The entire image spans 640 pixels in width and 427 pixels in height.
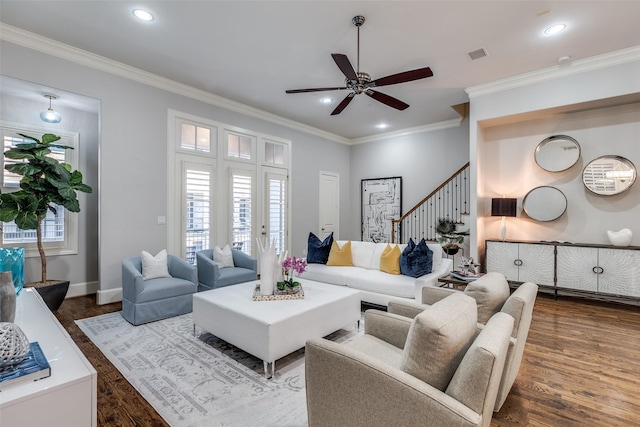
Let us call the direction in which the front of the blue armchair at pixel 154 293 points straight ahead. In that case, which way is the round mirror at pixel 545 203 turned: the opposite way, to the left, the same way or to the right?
to the right

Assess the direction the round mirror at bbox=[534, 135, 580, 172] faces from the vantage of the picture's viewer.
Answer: facing the viewer

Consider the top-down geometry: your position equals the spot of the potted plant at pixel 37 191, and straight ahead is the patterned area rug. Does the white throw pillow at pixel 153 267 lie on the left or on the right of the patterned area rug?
left

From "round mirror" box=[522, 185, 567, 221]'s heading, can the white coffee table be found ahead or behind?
ahead

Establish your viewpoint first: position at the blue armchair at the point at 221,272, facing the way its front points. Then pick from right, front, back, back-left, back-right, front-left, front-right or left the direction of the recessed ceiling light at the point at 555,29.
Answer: front

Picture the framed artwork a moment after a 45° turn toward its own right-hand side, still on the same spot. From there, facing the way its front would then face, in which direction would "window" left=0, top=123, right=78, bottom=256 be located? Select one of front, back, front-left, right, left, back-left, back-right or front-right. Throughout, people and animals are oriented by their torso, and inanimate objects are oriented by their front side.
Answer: front-left

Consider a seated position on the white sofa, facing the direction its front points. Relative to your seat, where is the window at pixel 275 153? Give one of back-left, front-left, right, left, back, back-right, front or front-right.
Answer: right

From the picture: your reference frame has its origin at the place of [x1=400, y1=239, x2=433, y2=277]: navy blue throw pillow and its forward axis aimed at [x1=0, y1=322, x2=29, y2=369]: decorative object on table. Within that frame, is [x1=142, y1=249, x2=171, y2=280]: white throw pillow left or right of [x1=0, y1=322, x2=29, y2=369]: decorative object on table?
right

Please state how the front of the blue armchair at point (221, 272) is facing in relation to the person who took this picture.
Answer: facing the viewer and to the right of the viewer

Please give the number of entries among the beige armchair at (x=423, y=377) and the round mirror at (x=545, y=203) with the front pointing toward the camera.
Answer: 1

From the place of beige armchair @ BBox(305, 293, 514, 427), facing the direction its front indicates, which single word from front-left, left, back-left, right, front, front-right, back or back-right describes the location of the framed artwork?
front-right

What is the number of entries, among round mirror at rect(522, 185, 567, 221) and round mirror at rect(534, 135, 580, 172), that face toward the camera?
2

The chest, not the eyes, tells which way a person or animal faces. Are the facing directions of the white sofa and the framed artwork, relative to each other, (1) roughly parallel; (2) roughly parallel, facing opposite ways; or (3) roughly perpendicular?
roughly parallel

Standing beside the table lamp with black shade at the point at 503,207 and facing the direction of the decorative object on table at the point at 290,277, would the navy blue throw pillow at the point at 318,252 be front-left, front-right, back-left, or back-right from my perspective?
front-right

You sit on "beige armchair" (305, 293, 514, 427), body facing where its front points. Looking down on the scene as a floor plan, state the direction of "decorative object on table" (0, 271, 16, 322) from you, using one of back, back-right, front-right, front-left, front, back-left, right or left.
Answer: front-left

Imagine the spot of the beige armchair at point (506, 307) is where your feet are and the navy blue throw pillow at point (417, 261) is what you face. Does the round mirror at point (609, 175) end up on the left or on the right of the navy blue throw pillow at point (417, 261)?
right
